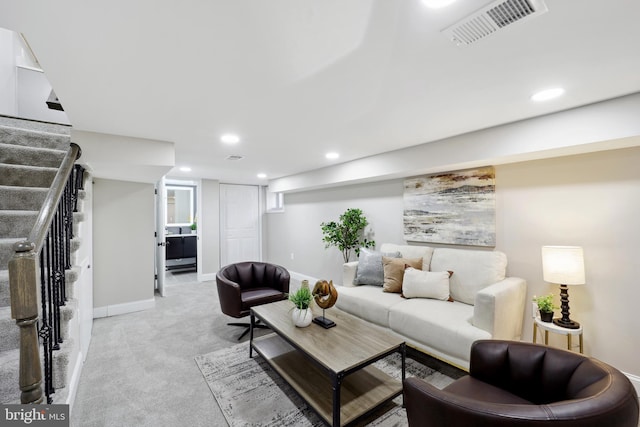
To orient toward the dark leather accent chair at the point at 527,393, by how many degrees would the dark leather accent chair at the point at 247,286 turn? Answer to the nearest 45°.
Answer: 0° — it already faces it

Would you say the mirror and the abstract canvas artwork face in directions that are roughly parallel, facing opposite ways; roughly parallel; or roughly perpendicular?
roughly perpendicular

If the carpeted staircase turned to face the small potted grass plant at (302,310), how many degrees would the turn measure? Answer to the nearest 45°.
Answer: approximately 45° to its left

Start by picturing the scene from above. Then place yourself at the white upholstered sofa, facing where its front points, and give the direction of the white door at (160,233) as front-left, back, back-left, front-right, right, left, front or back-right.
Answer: front-right

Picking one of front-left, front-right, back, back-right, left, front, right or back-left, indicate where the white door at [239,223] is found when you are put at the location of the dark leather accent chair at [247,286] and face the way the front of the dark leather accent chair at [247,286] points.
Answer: back-left

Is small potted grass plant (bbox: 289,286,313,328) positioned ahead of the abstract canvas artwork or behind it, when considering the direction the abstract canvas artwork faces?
ahead

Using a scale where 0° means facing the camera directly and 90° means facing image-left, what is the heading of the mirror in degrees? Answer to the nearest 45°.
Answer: approximately 0°

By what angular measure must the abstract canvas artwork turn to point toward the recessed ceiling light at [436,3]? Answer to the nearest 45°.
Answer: approximately 45° to its left

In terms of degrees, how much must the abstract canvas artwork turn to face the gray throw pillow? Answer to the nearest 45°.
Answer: approximately 45° to its right

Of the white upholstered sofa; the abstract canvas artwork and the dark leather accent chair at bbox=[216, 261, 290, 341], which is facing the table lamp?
the dark leather accent chair
